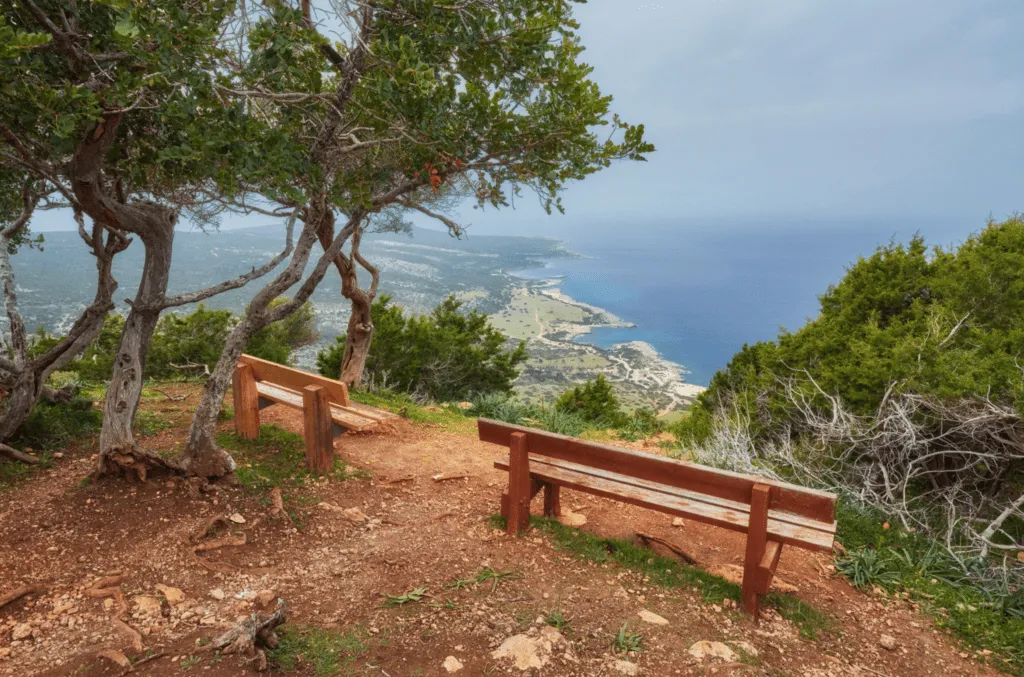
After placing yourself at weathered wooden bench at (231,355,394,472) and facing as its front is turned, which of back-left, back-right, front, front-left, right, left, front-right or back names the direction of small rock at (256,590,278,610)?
back-right

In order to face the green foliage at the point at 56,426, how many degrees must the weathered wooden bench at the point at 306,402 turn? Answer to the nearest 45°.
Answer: approximately 135° to its left

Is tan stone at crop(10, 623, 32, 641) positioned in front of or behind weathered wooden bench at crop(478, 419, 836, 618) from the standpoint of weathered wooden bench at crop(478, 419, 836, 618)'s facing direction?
behind

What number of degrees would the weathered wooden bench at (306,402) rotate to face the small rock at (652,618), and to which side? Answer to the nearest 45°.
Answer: approximately 90° to its right

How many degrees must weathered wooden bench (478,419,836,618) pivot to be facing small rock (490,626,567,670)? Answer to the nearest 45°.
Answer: approximately 180°

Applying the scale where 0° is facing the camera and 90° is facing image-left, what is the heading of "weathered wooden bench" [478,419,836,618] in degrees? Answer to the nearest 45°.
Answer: approximately 225°

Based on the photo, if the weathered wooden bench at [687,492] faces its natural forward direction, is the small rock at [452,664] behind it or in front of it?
behind

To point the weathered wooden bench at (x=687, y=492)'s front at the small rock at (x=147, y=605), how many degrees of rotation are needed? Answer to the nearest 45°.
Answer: approximately 180°

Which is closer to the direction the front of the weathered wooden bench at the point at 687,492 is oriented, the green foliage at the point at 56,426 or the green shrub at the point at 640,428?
the green shrub

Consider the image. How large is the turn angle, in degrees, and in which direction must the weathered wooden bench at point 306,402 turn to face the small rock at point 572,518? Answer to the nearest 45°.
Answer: approximately 90° to its right

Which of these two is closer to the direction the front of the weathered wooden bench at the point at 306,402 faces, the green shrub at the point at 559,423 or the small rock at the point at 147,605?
the green shrub

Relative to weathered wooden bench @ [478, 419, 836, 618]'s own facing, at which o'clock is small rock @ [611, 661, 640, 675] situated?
The small rock is roughly at 5 o'clock from the weathered wooden bench.

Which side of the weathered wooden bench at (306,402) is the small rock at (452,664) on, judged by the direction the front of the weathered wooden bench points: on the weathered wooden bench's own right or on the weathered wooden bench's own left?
on the weathered wooden bench's own right

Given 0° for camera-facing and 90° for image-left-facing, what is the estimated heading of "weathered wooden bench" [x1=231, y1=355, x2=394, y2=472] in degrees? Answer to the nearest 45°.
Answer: approximately 225°
